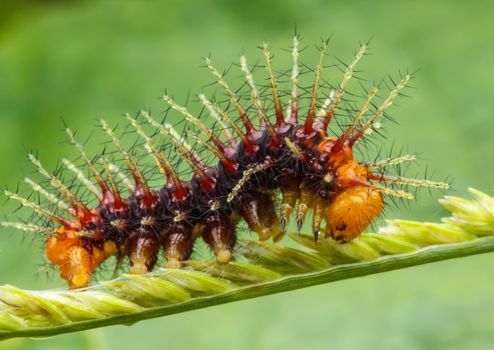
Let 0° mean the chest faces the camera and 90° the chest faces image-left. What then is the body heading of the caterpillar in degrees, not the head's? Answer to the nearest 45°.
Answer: approximately 270°
